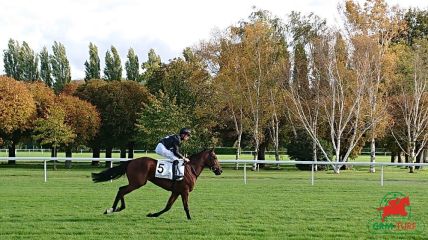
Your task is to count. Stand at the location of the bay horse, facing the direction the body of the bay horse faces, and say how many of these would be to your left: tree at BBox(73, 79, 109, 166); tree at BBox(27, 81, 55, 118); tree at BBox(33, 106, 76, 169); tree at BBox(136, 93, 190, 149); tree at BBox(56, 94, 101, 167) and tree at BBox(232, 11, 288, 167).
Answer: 6

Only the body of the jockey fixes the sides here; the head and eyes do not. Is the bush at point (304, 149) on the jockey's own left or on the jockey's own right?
on the jockey's own left

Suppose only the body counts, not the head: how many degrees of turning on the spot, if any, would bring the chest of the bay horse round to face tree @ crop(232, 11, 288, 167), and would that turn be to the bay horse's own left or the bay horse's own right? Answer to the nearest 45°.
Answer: approximately 90° to the bay horse's own left

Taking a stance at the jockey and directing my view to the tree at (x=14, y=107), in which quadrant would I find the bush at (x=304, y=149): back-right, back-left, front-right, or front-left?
front-right

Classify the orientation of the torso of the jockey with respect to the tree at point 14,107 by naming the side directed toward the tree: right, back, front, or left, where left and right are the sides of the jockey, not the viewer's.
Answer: left

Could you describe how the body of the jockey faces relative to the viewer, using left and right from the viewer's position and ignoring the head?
facing to the right of the viewer

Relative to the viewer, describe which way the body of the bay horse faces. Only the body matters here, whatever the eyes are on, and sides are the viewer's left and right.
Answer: facing to the right of the viewer

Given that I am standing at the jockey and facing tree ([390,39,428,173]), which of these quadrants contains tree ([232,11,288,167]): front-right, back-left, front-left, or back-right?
front-left

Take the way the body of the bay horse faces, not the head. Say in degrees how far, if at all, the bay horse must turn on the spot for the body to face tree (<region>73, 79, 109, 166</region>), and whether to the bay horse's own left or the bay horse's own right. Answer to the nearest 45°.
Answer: approximately 90° to the bay horse's own left

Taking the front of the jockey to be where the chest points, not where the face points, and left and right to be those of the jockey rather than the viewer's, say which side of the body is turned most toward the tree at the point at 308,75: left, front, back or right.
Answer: left

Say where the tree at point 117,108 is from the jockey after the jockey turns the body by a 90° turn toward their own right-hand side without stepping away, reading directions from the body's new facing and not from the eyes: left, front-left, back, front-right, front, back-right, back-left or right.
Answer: back

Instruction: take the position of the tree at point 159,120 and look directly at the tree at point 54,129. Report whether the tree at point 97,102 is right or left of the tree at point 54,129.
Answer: right

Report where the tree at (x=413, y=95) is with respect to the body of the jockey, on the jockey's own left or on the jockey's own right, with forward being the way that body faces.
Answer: on the jockey's own left
